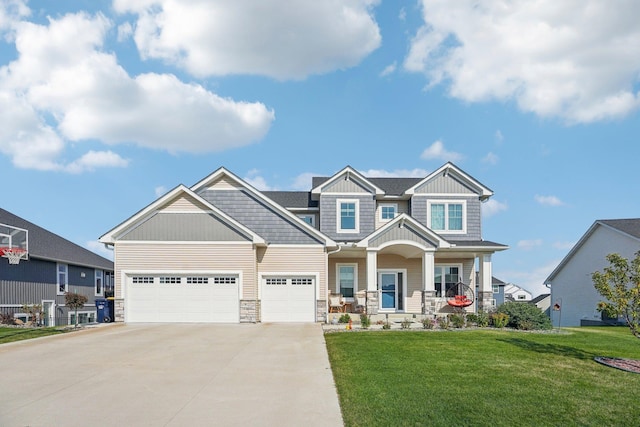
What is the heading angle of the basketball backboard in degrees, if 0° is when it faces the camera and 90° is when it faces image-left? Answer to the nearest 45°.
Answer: approximately 315°

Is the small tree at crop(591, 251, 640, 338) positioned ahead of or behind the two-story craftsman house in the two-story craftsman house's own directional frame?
ahead

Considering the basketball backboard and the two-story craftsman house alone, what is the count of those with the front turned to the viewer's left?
0

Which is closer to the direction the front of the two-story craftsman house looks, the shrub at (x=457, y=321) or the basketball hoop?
the shrub

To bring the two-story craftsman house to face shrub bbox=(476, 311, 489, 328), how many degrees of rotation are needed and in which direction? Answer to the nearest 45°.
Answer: approximately 45° to its left

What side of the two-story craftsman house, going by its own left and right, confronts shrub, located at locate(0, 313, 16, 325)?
right

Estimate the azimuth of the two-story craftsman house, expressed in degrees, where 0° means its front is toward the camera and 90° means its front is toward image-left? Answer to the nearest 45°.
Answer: approximately 0°
